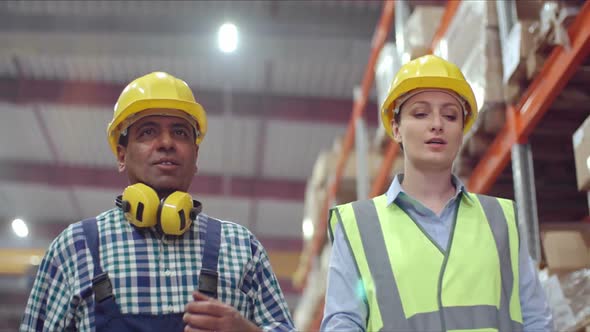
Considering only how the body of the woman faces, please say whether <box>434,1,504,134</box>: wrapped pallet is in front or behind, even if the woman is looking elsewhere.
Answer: behind

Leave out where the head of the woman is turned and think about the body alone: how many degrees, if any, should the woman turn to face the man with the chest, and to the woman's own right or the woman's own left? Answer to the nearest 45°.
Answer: approximately 90° to the woman's own right

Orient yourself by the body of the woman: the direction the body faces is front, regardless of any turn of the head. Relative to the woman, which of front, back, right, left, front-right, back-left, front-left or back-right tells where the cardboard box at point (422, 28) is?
back

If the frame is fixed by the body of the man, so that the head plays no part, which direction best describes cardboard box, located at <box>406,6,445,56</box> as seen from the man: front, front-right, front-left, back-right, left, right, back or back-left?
back-left

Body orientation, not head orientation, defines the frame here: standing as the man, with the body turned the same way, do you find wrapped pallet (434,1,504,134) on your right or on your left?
on your left

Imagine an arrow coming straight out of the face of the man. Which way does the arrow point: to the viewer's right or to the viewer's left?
to the viewer's right

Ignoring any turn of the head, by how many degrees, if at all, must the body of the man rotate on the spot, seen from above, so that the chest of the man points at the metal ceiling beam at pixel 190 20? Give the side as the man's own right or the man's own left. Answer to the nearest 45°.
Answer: approximately 180°

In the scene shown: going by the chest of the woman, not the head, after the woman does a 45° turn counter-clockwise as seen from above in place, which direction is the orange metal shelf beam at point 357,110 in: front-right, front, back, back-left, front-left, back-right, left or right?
back-left

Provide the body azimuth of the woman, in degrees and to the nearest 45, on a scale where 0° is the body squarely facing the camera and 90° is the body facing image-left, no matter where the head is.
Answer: approximately 0°

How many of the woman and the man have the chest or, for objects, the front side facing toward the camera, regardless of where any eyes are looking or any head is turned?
2
